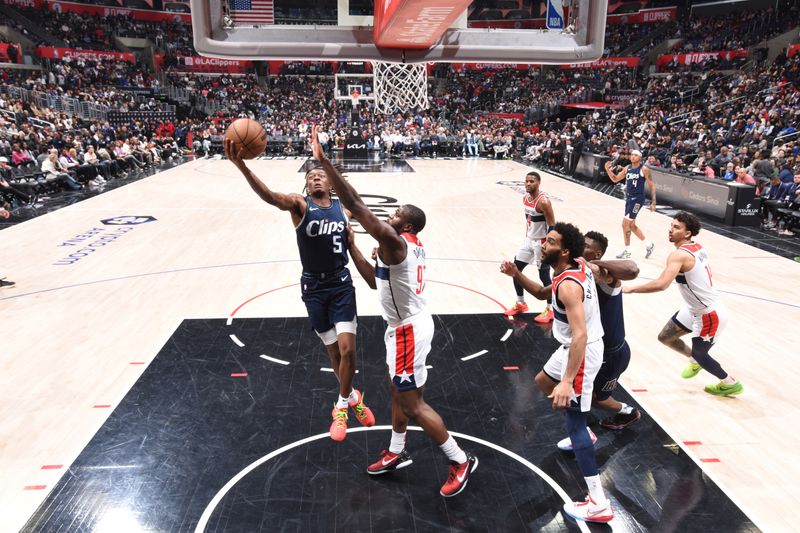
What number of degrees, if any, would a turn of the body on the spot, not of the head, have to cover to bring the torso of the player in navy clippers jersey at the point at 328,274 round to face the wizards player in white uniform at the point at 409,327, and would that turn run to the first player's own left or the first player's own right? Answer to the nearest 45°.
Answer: approximately 45° to the first player's own left

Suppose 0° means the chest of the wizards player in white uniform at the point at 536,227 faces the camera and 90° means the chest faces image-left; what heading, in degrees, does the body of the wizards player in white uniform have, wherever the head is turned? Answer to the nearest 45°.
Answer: approximately 45°

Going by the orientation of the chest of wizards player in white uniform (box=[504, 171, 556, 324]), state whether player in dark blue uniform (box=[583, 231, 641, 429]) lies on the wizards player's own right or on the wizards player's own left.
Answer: on the wizards player's own left

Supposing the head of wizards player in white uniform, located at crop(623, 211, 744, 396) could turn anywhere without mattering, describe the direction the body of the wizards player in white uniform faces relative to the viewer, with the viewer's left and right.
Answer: facing to the left of the viewer

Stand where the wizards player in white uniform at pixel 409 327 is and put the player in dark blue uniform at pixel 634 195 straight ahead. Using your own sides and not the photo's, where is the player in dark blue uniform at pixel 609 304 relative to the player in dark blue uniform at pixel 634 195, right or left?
right

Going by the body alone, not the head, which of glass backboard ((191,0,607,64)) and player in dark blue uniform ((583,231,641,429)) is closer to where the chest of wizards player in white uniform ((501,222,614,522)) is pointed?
the glass backboard
